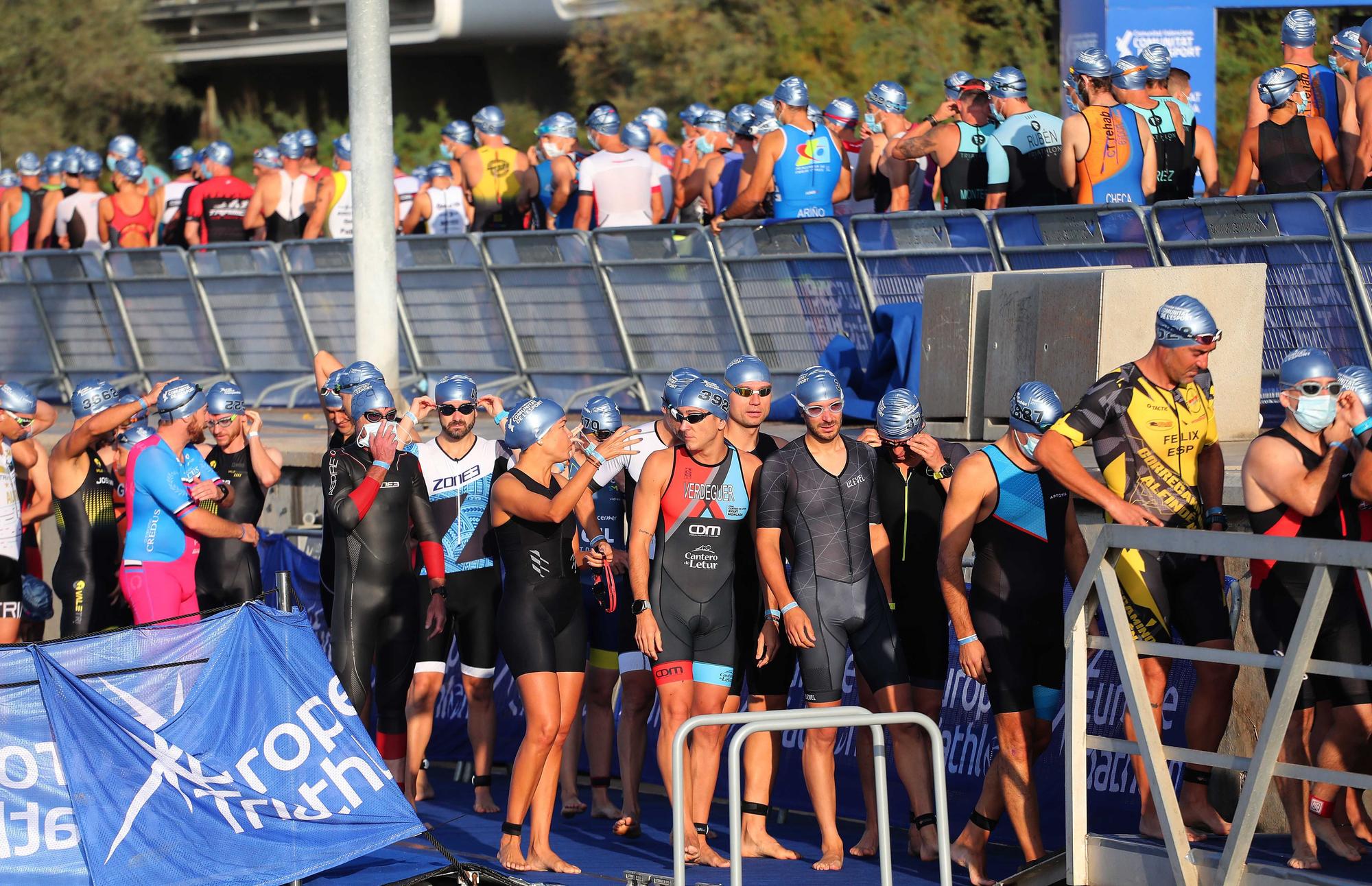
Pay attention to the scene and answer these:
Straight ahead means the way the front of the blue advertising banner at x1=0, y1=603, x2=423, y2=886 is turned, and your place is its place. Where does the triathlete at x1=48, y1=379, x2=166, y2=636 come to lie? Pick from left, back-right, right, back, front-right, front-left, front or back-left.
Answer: back

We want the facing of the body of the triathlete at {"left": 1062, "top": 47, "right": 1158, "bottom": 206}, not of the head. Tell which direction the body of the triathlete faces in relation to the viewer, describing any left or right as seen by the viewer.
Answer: facing away from the viewer and to the left of the viewer

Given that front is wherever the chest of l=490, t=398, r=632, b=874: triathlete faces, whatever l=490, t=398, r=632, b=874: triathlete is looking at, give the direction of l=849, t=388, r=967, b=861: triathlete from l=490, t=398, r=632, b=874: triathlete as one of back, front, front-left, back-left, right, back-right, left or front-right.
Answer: front-left

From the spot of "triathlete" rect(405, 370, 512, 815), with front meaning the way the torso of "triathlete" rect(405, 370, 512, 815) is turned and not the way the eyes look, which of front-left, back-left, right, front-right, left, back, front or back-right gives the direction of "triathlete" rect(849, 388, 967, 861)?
front-left

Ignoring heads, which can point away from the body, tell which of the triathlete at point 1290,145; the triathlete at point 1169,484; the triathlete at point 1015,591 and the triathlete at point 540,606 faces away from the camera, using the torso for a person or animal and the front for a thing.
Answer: the triathlete at point 1290,145

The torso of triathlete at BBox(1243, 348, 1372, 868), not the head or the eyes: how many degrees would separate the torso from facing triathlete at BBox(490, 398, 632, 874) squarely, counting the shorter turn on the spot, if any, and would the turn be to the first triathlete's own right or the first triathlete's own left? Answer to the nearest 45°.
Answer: approximately 135° to the first triathlete's own right

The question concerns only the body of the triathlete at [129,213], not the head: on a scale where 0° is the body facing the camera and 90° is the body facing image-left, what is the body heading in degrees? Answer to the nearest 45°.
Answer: approximately 180°

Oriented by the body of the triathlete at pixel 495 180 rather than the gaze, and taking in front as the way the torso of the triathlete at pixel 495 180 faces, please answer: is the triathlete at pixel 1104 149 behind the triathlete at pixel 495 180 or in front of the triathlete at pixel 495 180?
behind

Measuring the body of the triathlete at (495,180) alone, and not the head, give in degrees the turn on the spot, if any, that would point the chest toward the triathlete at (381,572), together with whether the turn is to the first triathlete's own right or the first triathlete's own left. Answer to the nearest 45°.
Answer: approximately 180°

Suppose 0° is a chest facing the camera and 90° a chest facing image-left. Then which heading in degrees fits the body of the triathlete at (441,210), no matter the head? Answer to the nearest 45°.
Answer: approximately 180°

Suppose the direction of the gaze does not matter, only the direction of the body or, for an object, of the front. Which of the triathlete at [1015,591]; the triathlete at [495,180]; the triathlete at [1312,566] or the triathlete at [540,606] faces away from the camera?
the triathlete at [495,180]

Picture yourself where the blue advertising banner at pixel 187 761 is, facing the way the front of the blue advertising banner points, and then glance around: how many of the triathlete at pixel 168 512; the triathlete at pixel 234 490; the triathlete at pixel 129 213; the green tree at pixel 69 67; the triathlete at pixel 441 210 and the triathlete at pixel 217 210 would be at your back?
6

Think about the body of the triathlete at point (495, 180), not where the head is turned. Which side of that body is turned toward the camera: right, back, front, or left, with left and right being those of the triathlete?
back

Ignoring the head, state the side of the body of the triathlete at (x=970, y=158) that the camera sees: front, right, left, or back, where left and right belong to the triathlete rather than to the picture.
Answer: back

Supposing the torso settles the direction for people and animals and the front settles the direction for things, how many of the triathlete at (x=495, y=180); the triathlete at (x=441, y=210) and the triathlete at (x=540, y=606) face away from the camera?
2

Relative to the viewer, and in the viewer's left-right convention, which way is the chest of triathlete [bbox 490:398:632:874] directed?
facing the viewer and to the right of the viewer

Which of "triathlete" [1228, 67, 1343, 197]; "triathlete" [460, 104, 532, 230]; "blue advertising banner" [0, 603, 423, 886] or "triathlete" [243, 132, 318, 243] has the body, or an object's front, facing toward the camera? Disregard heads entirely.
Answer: the blue advertising banner

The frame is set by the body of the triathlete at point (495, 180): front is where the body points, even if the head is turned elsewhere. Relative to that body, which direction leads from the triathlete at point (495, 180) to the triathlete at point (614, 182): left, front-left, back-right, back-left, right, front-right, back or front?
back-right
